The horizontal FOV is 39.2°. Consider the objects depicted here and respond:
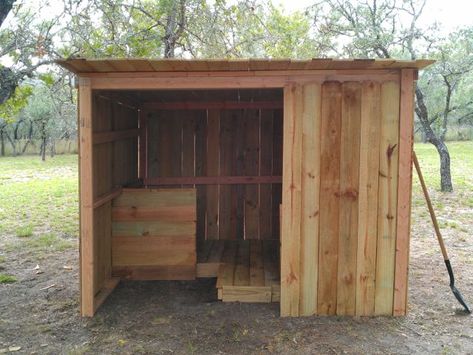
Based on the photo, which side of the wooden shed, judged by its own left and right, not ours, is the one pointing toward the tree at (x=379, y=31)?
back

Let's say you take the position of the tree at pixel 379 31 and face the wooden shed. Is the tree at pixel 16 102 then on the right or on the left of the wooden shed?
right

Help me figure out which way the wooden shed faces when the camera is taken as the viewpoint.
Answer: facing the viewer

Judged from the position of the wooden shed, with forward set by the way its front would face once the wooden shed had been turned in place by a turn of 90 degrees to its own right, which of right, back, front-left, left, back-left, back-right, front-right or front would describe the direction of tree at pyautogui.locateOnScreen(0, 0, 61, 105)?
front-right

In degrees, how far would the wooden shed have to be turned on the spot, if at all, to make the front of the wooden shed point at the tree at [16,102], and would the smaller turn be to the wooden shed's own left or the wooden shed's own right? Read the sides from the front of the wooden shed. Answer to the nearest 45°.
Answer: approximately 135° to the wooden shed's own right
